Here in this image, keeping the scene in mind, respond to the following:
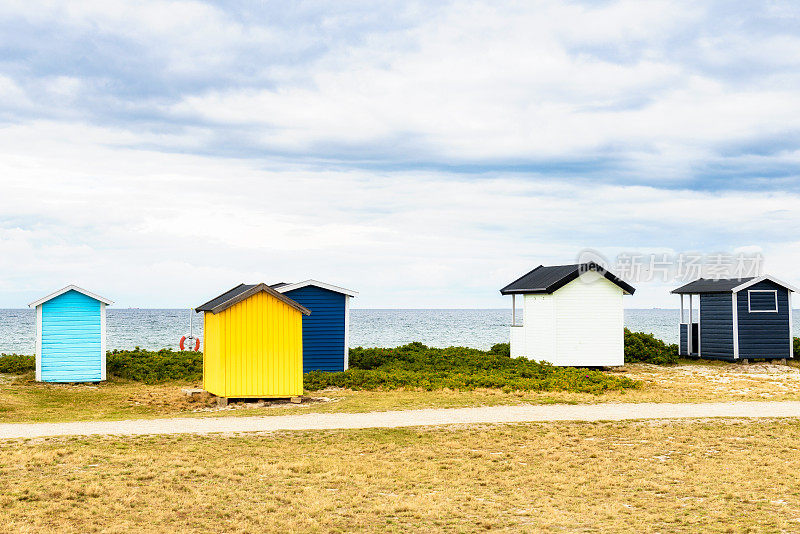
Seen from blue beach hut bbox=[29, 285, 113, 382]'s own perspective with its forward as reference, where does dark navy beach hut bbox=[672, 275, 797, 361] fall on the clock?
The dark navy beach hut is roughly at 3 o'clock from the blue beach hut.

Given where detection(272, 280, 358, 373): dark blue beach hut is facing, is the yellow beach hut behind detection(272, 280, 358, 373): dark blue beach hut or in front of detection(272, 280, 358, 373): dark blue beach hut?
behind

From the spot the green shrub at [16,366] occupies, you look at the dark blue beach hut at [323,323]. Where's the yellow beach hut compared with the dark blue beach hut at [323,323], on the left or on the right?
right

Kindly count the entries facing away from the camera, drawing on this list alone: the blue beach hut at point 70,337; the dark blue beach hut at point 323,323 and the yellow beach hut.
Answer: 3

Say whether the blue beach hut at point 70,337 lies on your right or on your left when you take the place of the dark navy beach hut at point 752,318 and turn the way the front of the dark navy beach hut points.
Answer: on your left

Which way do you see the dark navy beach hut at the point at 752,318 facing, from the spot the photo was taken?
facing away from the viewer and to the left of the viewer

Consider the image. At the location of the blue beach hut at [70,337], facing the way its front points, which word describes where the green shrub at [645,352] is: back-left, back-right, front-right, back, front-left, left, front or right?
right

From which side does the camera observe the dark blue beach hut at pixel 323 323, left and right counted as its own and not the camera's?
back

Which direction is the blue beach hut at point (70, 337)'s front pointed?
away from the camera

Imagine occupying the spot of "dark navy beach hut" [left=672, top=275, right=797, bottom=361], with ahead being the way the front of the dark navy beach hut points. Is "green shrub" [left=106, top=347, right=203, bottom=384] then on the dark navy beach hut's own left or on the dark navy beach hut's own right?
on the dark navy beach hut's own left

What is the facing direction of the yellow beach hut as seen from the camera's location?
facing away from the viewer

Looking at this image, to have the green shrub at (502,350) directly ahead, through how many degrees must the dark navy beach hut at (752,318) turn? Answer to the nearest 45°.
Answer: approximately 45° to its left

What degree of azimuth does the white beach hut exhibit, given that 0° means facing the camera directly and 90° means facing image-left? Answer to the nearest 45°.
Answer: approximately 135°
